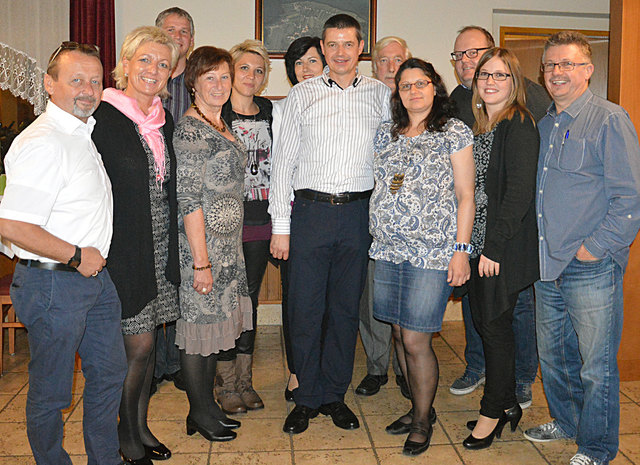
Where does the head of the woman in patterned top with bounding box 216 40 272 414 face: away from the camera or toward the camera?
toward the camera

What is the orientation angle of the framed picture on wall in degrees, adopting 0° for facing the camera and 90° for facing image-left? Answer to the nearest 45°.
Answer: approximately 0°

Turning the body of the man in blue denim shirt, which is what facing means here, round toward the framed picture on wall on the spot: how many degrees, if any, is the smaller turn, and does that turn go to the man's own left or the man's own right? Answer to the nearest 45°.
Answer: approximately 90° to the man's own right

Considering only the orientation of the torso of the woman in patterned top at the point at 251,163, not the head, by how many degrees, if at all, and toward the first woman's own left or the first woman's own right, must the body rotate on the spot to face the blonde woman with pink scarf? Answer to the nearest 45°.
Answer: approximately 45° to the first woman's own right

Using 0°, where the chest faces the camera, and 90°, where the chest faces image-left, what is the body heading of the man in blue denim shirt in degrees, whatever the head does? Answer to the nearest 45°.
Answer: approximately 45°

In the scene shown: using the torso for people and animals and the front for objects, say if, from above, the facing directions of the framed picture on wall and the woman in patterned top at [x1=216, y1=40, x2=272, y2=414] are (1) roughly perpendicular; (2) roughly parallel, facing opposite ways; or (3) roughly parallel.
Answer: roughly parallel

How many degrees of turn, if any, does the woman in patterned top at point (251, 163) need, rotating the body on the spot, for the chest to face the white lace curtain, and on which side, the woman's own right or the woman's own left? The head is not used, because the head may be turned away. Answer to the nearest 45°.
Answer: approximately 135° to the woman's own right

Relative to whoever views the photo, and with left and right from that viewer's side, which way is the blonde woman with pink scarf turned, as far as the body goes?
facing the viewer and to the right of the viewer

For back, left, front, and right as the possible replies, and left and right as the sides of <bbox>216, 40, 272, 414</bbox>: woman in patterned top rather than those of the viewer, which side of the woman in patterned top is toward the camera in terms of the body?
front

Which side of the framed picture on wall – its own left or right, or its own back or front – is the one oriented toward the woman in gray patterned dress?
front

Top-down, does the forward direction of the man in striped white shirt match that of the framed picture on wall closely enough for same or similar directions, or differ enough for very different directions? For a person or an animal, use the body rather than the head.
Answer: same or similar directions

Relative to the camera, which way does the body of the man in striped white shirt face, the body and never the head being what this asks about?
toward the camera

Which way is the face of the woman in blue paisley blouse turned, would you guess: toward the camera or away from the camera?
toward the camera
